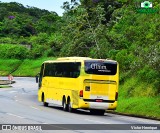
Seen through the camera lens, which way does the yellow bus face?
facing away from the viewer and to the left of the viewer
